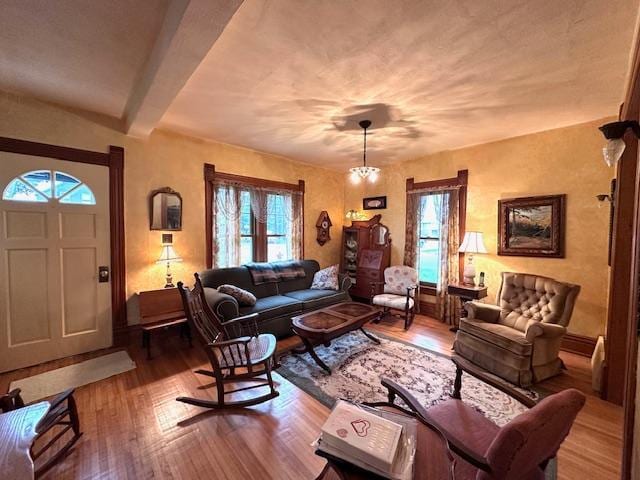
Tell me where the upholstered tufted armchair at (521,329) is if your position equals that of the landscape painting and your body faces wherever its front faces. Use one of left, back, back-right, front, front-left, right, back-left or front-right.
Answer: front-left

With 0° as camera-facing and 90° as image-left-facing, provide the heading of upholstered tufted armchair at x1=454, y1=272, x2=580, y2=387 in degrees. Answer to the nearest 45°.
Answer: approximately 45°

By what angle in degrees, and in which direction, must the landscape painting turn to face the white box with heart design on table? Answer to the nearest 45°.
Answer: approximately 45° to its left

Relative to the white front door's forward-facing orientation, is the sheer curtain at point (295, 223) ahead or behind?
ahead

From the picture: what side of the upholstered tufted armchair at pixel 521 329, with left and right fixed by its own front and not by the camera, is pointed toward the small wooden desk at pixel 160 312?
front

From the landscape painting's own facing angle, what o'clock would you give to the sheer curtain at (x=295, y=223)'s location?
The sheer curtain is roughly at 1 o'clock from the landscape painting.

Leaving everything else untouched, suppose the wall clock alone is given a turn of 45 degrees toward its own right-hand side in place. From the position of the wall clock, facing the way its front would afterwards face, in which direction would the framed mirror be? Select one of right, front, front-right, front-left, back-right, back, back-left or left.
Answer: front-right

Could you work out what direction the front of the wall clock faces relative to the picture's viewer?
facing the viewer and to the right of the viewer

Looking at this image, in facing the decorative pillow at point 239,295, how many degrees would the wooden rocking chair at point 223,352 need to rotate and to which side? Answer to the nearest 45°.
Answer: approximately 90° to its left

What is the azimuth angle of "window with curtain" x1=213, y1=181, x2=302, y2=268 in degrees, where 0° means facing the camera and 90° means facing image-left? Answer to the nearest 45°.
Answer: approximately 315°

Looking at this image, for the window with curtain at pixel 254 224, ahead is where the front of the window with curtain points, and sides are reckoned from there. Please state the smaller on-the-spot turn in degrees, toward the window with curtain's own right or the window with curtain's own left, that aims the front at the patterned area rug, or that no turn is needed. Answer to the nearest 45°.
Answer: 0° — it already faces it

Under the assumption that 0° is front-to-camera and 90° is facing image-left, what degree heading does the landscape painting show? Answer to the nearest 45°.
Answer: approximately 45°

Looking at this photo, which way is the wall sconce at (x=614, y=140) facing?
to the viewer's left

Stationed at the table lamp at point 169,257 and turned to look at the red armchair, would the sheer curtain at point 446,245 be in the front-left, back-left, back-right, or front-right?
front-left

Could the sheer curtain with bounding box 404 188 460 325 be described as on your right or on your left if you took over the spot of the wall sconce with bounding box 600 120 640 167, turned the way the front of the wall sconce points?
on your right

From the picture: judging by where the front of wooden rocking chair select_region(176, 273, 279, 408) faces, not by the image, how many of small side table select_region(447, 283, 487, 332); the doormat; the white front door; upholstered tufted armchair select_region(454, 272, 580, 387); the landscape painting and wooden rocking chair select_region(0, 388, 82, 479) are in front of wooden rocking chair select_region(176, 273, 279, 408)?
3

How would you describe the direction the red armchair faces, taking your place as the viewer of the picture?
facing away from the viewer and to the left of the viewer

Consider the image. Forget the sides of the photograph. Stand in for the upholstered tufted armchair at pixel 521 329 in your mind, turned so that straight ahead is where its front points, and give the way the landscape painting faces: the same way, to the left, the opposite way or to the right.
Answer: the same way
